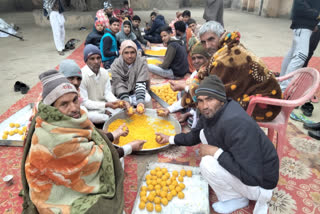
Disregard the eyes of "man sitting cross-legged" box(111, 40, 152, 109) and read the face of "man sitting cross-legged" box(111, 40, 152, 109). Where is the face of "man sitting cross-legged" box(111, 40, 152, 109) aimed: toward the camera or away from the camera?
toward the camera

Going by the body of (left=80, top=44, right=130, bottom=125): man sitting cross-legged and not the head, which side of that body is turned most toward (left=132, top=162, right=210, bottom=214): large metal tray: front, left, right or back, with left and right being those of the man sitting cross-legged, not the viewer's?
front

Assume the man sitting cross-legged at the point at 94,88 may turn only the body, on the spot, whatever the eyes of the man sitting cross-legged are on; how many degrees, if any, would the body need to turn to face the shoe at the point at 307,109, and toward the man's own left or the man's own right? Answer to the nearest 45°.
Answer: approximately 45° to the man's own left

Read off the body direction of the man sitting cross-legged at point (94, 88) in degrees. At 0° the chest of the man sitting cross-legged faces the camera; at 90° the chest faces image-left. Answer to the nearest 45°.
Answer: approximately 315°

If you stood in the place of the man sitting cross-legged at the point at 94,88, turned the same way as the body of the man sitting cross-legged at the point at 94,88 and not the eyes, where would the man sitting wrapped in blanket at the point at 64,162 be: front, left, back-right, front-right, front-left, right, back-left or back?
front-right

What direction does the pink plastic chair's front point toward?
to the viewer's left

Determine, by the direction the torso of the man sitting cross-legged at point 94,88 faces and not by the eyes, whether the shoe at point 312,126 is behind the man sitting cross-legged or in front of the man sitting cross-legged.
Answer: in front

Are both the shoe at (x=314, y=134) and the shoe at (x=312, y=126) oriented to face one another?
no

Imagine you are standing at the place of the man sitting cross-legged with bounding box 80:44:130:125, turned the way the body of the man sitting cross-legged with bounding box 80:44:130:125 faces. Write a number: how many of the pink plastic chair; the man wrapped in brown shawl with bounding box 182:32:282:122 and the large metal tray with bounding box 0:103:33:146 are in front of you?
2

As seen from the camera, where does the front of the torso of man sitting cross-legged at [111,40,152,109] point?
toward the camera
